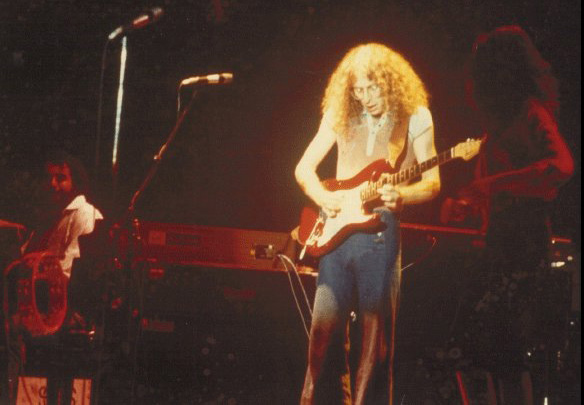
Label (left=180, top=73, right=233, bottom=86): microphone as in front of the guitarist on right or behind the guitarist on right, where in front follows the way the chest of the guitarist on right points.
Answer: in front

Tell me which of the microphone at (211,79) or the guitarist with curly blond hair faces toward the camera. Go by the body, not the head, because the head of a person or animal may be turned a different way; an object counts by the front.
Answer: the guitarist with curly blond hair

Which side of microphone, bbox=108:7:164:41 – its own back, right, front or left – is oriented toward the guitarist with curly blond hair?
front

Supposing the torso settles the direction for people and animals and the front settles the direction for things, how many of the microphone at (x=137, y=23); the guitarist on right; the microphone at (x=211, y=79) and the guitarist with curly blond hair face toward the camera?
1

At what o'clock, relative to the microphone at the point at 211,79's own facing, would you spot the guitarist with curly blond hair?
The guitarist with curly blond hair is roughly at 1 o'clock from the microphone.

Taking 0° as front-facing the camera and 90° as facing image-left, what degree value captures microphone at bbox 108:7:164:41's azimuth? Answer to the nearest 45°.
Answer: approximately 270°

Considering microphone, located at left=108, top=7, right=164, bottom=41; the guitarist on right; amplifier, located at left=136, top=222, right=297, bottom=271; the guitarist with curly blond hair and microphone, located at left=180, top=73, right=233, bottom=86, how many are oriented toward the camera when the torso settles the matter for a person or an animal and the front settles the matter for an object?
2

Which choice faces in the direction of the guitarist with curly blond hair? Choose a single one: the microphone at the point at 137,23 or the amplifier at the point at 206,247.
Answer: the microphone

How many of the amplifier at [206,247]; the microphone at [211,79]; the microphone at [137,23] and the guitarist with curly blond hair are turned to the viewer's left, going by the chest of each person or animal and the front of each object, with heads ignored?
0

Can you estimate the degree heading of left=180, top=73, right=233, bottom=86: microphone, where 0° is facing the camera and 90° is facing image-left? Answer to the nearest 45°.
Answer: approximately 270°

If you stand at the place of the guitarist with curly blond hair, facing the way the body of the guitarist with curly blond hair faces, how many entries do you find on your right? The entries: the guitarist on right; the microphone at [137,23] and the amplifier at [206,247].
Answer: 2

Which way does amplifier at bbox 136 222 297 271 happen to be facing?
toward the camera

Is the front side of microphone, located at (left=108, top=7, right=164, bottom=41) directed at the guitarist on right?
yes

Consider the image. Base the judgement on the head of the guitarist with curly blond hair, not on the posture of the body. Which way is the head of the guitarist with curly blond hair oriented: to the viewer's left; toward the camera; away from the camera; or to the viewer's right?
toward the camera
